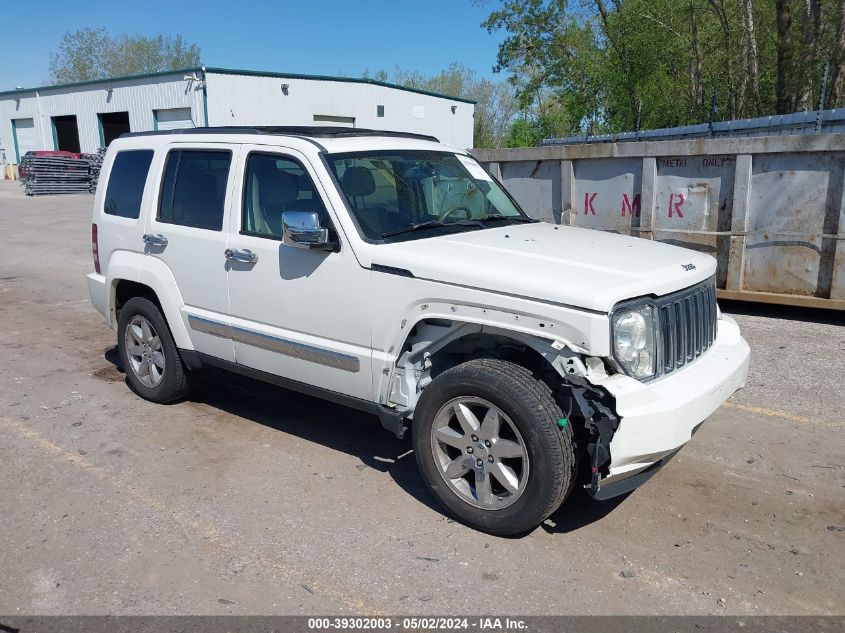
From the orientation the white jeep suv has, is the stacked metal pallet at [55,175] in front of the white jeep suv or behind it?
behind

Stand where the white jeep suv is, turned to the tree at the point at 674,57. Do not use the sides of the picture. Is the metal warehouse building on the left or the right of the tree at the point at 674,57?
left

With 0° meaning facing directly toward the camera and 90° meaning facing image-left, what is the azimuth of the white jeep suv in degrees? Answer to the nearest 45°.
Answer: approximately 315°

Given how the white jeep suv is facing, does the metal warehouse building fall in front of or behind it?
behind

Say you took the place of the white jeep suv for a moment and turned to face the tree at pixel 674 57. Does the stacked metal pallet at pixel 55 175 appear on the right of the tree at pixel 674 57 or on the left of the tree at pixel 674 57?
left

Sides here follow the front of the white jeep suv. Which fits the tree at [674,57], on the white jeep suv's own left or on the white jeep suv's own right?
on the white jeep suv's own left
